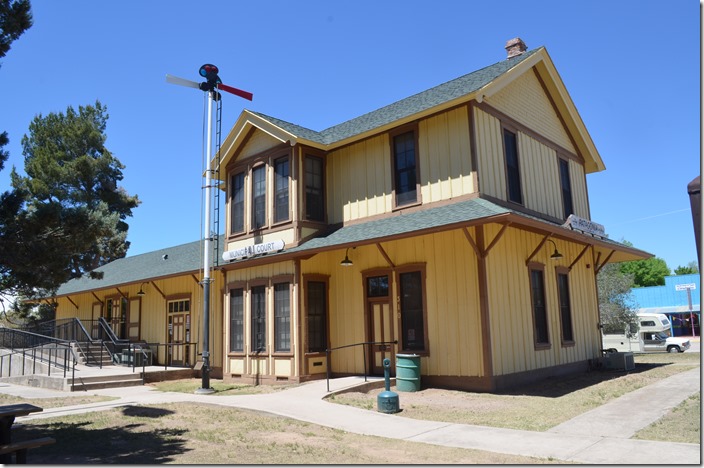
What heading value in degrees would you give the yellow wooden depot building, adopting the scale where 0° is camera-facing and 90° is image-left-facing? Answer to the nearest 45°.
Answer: approximately 45°

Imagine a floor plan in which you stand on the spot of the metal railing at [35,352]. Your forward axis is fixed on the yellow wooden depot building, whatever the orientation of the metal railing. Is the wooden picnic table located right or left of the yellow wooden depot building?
right

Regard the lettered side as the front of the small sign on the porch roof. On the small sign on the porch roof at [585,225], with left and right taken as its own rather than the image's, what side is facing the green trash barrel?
right

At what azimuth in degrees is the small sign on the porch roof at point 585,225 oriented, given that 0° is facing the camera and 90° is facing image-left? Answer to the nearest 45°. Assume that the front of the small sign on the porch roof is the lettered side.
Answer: approximately 315°

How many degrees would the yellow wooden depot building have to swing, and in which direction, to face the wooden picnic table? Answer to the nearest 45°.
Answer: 0° — it already faces it

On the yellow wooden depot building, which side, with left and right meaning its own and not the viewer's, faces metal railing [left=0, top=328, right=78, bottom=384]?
right

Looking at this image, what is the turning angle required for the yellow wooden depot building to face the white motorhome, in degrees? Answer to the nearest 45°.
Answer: approximately 180°

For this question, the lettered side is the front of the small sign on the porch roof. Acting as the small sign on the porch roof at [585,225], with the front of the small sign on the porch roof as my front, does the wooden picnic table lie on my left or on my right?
on my right
